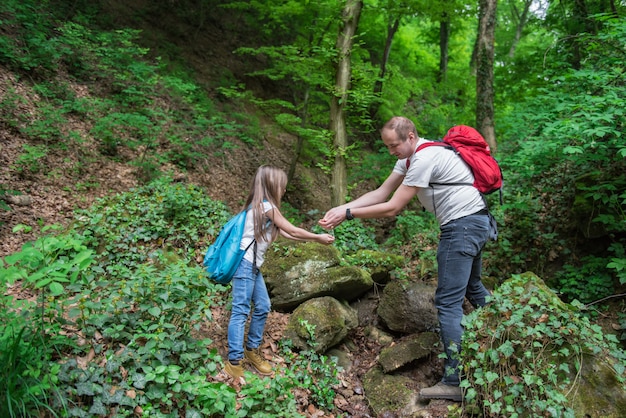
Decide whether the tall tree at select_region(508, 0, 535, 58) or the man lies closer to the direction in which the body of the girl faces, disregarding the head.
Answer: the man

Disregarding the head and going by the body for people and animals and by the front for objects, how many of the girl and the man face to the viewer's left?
1

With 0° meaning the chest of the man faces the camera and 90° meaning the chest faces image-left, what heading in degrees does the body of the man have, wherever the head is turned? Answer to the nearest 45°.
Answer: approximately 90°

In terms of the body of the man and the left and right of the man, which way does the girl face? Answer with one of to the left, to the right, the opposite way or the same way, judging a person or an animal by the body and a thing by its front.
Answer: the opposite way

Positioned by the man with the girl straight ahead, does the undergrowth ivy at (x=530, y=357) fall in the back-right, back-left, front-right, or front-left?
back-left

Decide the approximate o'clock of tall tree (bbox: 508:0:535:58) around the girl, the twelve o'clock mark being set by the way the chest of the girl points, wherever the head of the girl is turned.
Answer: The tall tree is roughly at 10 o'clock from the girl.

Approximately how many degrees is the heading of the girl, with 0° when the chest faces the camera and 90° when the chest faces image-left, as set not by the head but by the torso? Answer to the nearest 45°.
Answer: approximately 270°

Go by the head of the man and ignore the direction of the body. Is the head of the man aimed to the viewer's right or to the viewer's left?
to the viewer's left

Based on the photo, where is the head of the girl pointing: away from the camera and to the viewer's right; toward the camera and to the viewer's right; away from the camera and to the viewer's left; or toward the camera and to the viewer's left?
away from the camera and to the viewer's right

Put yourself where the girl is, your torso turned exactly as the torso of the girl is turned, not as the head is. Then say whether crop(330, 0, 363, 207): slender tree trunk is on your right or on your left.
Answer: on your left

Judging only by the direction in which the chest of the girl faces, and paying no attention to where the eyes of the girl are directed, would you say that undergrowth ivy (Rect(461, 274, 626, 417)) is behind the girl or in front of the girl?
in front
